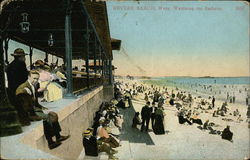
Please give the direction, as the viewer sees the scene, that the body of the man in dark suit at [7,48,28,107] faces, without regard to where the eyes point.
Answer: to the viewer's right

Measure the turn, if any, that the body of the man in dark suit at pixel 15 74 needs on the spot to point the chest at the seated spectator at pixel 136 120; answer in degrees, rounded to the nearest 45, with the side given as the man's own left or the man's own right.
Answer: approximately 45° to the man's own left
